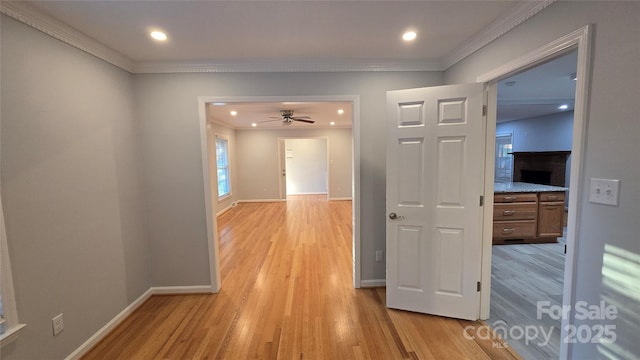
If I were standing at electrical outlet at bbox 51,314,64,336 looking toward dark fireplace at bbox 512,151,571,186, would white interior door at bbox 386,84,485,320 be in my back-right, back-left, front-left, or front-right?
front-right

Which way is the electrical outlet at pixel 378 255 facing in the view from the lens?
facing the viewer

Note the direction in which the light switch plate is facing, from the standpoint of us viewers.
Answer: facing the viewer and to the left of the viewer

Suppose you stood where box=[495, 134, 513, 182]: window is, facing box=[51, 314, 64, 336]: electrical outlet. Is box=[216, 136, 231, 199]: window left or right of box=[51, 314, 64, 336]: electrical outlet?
right

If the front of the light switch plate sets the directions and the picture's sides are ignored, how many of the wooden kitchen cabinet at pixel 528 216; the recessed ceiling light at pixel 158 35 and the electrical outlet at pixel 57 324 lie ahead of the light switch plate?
2

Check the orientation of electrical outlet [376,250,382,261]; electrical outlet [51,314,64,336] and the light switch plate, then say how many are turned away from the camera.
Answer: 0

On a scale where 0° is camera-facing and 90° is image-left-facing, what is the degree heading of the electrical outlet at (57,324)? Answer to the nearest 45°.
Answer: approximately 315°

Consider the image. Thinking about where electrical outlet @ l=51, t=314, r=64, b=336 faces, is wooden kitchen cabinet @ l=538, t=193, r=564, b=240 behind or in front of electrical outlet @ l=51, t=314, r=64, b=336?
in front

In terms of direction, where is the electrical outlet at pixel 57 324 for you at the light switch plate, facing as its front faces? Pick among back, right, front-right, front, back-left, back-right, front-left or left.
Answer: front

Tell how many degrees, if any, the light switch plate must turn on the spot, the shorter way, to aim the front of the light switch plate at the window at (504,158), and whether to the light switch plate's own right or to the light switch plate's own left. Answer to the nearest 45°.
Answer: approximately 135° to the light switch plate's own right

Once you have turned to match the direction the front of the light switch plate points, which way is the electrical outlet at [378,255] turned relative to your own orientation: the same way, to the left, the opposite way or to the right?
to the left

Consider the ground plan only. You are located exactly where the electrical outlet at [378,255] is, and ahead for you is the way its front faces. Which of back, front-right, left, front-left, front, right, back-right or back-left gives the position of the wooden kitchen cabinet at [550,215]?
back-left

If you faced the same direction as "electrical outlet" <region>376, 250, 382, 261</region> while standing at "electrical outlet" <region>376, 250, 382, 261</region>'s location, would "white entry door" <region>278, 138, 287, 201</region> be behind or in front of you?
behind

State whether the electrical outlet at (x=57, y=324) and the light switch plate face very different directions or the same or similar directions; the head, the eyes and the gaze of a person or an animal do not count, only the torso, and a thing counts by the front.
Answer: very different directions

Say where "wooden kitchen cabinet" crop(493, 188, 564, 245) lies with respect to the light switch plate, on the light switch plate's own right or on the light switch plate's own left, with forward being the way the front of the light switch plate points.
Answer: on the light switch plate's own right

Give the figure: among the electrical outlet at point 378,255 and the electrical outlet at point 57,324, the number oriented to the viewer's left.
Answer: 0

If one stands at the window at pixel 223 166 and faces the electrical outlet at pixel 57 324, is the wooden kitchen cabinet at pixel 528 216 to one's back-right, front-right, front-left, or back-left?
front-left
